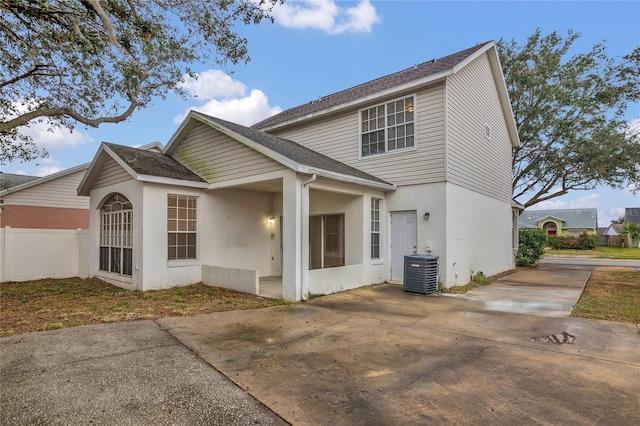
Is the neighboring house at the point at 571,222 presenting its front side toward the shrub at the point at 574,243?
yes

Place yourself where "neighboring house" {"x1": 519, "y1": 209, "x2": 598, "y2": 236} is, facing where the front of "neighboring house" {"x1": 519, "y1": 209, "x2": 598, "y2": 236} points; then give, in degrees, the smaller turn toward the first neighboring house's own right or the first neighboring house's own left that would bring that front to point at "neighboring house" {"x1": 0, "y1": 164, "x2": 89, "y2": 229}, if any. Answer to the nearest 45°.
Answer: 0° — it already faces it

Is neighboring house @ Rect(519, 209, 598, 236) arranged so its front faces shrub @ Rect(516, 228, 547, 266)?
yes

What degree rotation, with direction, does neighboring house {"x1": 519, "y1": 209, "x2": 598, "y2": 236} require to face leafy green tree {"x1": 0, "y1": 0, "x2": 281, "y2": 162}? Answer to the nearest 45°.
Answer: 0° — it already faces it

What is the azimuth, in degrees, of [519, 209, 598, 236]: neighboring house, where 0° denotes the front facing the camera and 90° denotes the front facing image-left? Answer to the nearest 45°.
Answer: approximately 0°

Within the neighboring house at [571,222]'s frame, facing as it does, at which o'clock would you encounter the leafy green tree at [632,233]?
The leafy green tree is roughly at 9 o'clock from the neighboring house.

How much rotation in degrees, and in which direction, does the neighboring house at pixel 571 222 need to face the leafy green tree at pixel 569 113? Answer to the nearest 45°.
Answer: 0° — it already faces it

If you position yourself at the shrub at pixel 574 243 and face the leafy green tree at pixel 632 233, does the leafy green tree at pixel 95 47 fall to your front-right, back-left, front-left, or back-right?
back-right

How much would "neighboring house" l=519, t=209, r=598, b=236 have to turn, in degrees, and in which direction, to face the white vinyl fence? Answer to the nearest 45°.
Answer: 0° — it already faces it
